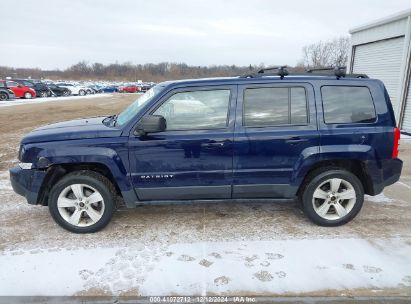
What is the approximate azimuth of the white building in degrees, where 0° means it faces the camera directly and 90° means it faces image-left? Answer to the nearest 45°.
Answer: approximately 45°

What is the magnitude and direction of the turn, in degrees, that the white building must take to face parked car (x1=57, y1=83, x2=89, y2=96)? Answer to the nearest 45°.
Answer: approximately 90° to its right

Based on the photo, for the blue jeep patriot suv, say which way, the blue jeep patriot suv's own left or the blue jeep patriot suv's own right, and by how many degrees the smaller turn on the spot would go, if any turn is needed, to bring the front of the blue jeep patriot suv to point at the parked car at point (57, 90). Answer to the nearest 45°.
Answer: approximately 45° to the blue jeep patriot suv's own right

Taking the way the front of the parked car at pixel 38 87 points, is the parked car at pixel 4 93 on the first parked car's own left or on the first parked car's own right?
on the first parked car's own right

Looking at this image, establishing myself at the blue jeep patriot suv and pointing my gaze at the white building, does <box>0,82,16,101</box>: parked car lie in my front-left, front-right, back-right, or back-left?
front-left

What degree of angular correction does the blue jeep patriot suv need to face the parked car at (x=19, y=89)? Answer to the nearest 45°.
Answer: approximately 45° to its right

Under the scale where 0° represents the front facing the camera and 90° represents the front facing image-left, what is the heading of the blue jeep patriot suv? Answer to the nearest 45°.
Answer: approximately 90°

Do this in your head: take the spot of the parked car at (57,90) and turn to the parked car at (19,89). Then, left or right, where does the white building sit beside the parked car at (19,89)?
left

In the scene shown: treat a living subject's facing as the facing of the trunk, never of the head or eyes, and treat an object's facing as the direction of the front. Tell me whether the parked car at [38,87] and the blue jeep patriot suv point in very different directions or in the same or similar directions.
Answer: very different directions
